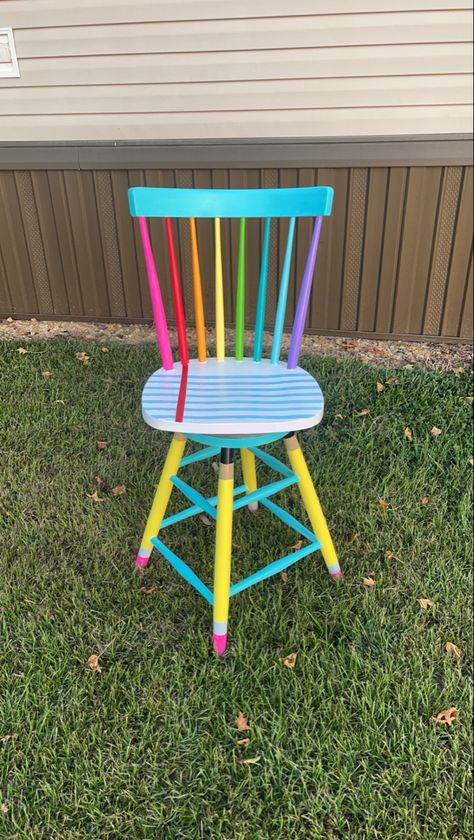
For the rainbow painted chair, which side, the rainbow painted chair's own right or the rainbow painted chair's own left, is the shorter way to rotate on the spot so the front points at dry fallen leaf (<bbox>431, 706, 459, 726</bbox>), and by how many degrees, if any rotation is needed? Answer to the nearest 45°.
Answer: approximately 45° to the rainbow painted chair's own left

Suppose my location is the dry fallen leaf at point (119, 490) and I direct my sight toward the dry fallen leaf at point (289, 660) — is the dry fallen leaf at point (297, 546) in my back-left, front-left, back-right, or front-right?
front-left

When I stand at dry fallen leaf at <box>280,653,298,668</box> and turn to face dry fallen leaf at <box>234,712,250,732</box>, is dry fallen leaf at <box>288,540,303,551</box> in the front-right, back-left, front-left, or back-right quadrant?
back-right

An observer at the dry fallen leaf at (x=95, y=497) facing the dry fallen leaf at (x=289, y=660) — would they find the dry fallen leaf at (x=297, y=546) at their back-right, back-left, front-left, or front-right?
front-left

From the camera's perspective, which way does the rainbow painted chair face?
toward the camera

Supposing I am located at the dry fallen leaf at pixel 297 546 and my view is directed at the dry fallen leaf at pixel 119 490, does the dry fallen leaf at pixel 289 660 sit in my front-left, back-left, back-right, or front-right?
back-left
